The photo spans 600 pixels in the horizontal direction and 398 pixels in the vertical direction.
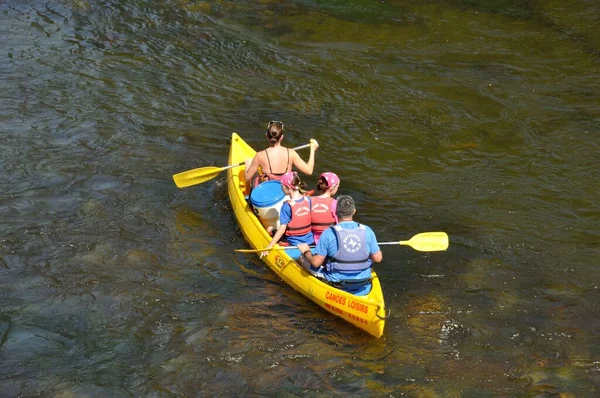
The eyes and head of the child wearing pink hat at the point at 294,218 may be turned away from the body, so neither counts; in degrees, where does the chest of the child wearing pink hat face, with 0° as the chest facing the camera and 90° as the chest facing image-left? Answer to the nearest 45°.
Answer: approximately 135°

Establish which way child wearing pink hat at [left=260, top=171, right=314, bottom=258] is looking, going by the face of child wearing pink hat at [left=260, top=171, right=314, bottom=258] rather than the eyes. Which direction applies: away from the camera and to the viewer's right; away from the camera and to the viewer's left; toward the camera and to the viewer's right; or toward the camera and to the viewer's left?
away from the camera and to the viewer's left

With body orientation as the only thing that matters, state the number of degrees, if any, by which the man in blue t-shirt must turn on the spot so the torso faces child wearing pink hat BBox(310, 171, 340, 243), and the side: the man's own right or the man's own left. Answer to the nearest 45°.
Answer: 0° — they already face them

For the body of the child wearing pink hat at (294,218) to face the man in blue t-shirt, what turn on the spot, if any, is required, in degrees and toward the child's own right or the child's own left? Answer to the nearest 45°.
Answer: approximately 180°

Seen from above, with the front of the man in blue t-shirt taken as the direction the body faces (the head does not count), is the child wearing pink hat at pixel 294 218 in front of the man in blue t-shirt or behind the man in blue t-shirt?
in front

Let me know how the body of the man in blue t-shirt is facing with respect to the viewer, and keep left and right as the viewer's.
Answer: facing away from the viewer and to the left of the viewer

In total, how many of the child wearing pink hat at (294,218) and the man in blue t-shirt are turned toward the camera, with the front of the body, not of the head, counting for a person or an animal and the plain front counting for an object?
0
